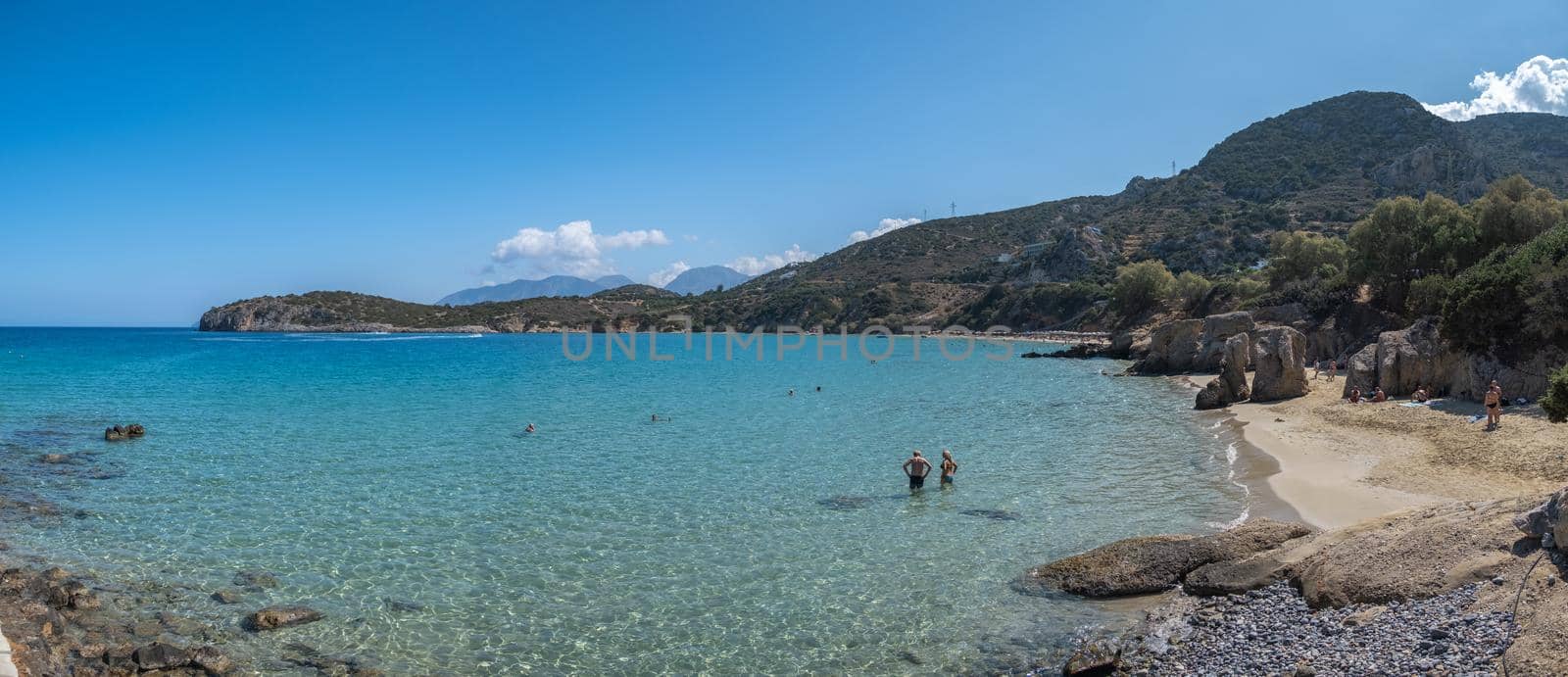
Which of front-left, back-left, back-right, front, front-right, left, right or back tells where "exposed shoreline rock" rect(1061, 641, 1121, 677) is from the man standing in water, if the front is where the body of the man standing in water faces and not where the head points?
back

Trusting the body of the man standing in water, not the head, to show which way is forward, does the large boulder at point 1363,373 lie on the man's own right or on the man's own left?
on the man's own right

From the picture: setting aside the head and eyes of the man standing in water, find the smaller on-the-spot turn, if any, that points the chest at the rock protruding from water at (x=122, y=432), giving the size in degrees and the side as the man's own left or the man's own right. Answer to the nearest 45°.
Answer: approximately 90° to the man's own left

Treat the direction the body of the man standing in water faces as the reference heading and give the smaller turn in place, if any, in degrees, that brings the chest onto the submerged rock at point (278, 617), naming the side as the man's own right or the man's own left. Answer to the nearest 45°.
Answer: approximately 135° to the man's own left

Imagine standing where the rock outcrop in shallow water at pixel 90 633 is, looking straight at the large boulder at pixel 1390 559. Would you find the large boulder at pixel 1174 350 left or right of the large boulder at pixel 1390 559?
left

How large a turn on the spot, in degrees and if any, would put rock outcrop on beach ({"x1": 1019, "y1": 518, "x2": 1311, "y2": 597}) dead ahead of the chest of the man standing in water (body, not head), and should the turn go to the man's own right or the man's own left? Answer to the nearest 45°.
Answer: approximately 135° to the man's own right

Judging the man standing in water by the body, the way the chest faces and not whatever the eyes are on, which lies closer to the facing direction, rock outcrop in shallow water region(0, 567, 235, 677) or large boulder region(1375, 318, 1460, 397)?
the large boulder

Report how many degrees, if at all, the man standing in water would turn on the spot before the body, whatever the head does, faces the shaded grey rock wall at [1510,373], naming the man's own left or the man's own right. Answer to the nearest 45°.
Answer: approximately 45° to the man's own right

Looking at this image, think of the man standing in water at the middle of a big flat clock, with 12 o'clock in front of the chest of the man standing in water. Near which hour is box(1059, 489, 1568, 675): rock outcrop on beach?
The rock outcrop on beach is roughly at 5 o'clock from the man standing in water.

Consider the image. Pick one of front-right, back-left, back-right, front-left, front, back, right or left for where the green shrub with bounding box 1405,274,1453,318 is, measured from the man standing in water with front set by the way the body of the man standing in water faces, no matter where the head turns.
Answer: front-right

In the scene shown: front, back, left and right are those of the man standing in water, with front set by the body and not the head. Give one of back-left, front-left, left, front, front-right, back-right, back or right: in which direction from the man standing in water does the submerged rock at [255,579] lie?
back-left

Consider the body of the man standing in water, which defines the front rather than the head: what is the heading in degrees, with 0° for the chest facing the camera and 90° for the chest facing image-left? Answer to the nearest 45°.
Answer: approximately 180°

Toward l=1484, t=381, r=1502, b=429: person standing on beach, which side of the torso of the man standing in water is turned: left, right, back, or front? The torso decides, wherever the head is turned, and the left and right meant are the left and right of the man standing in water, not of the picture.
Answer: right

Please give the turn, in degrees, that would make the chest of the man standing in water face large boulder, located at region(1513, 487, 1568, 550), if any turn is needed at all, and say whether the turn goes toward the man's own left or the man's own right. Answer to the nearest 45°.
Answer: approximately 135° to the man's own right
